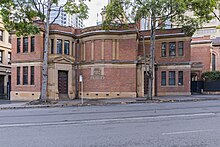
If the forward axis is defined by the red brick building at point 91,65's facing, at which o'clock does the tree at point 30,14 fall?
The tree is roughly at 1 o'clock from the red brick building.

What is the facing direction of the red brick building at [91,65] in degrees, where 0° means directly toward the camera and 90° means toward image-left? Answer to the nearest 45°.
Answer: approximately 0°

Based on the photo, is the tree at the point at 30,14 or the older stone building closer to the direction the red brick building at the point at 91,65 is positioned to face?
the tree

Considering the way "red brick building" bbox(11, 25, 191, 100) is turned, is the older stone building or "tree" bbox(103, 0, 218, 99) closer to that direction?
the tree
